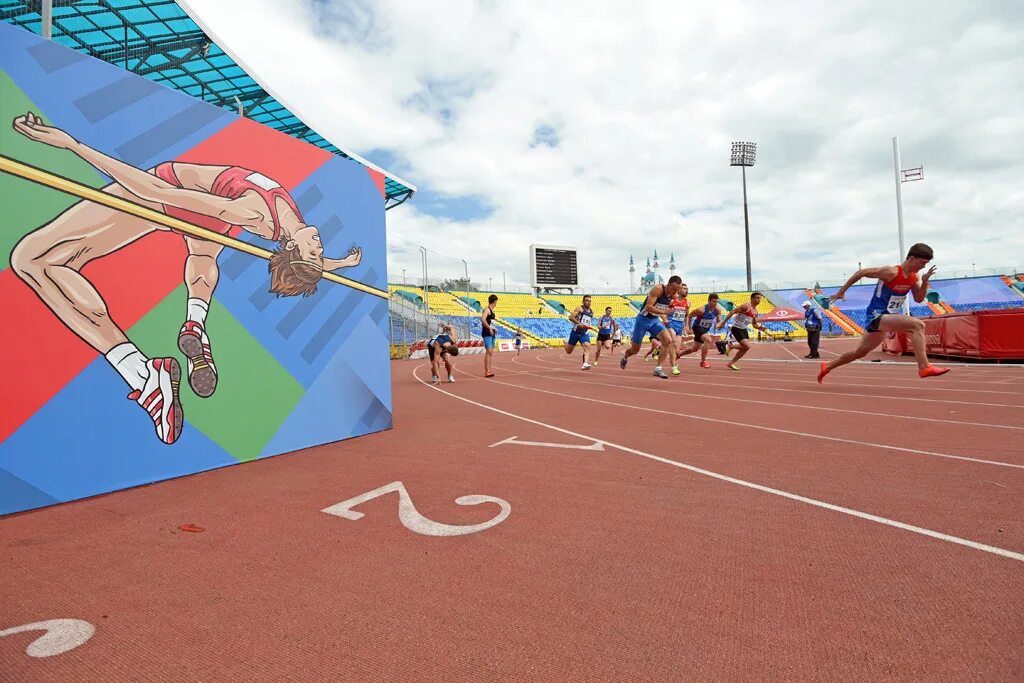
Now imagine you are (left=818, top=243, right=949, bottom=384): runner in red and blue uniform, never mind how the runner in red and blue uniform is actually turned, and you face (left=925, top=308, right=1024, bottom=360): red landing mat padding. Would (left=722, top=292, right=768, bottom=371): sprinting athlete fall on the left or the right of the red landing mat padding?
left

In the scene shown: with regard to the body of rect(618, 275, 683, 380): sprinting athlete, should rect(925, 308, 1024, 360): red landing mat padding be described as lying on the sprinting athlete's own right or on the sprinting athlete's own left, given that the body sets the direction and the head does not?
on the sprinting athlete's own left

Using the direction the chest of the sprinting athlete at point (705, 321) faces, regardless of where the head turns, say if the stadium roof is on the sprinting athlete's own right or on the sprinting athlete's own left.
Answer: on the sprinting athlete's own right

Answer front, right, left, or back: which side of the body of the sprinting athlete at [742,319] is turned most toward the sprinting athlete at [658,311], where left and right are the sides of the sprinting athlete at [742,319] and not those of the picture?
right

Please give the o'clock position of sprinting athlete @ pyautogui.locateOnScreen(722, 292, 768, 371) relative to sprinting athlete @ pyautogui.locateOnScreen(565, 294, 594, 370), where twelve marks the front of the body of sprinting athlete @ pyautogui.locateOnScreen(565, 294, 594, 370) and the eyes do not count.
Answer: sprinting athlete @ pyautogui.locateOnScreen(722, 292, 768, 371) is roughly at 11 o'clock from sprinting athlete @ pyautogui.locateOnScreen(565, 294, 594, 370).

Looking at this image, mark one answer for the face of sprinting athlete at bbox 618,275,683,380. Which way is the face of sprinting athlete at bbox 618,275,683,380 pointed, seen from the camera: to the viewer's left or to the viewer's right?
to the viewer's right

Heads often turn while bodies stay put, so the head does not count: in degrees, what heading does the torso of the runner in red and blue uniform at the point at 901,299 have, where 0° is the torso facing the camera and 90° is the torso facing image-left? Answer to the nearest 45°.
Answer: approximately 270°

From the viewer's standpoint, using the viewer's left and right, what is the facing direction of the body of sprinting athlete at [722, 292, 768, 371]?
facing the viewer and to the right of the viewer

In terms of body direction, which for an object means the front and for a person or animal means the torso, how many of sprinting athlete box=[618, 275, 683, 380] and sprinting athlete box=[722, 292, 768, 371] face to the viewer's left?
0

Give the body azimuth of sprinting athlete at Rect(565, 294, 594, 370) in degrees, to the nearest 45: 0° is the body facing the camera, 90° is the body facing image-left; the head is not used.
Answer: approximately 315°

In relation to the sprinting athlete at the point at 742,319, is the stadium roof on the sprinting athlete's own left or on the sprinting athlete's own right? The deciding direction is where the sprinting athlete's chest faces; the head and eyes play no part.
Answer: on the sprinting athlete's own right

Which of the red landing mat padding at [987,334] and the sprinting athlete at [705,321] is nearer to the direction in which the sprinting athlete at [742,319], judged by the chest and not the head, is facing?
the red landing mat padding
